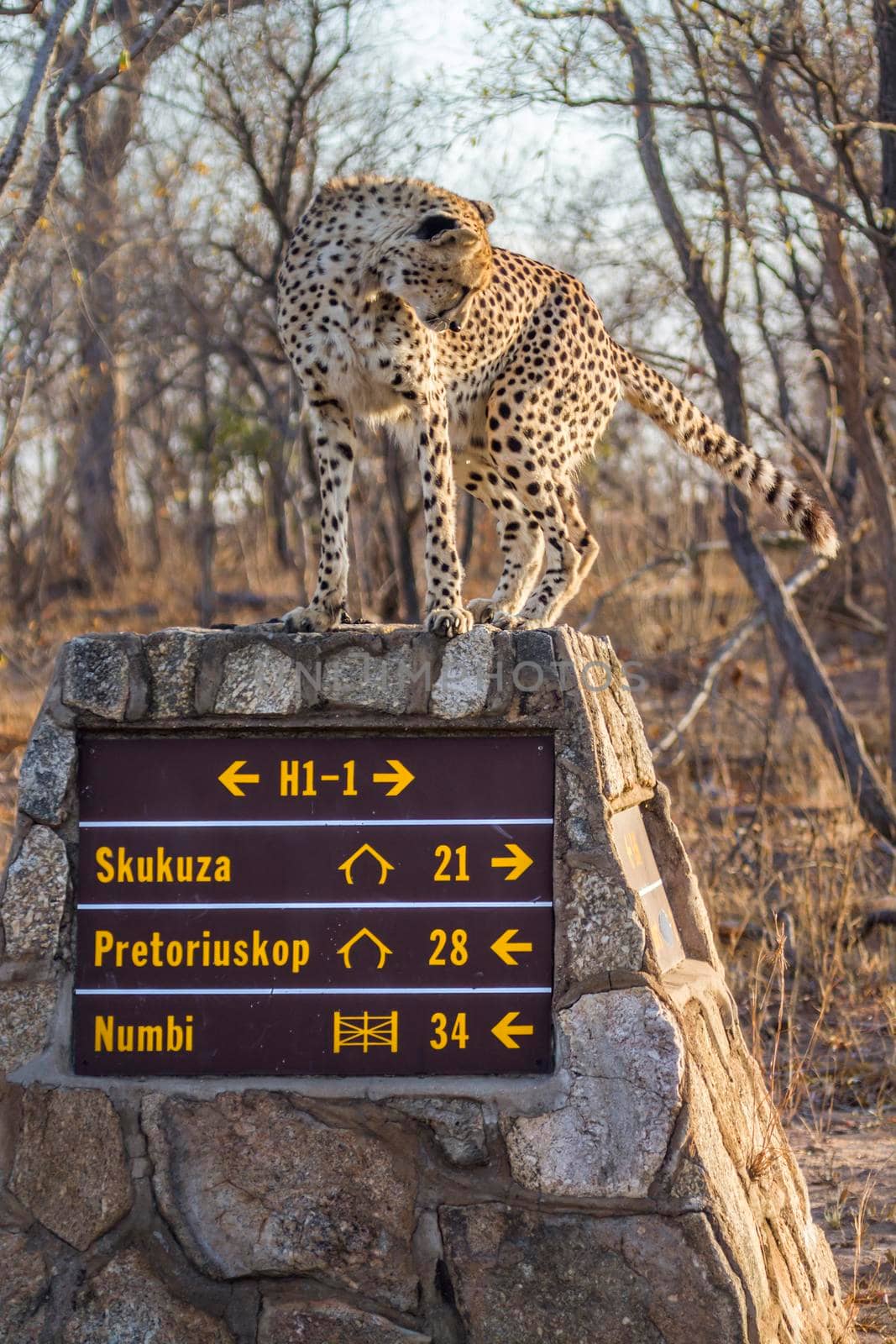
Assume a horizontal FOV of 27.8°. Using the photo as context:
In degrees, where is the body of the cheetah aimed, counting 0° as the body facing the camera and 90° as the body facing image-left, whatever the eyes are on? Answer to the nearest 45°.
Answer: approximately 45°

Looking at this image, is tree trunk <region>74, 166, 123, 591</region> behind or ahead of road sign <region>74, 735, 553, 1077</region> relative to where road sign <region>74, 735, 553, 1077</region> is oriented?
behind

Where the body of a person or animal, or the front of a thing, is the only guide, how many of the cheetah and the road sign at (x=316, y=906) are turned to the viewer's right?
0

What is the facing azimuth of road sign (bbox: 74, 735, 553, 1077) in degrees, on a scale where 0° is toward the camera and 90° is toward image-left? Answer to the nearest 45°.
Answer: approximately 0°

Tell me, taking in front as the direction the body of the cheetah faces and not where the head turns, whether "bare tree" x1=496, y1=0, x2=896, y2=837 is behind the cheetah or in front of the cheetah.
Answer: behind

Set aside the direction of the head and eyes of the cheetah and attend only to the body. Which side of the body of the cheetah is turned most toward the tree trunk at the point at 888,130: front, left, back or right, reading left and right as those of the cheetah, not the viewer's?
back

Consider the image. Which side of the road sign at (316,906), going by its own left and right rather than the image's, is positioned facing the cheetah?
back

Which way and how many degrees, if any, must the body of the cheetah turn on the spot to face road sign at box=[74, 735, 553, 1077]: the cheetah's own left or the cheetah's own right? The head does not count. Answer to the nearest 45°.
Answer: approximately 45° to the cheetah's own left

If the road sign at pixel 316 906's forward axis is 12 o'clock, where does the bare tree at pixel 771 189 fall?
The bare tree is roughly at 7 o'clock from the road sign.
